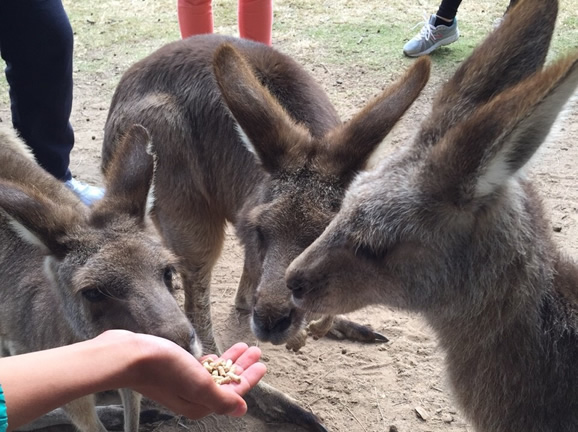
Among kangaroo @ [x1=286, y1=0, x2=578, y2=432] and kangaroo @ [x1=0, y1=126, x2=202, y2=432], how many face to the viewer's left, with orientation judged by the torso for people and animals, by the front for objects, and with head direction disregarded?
1

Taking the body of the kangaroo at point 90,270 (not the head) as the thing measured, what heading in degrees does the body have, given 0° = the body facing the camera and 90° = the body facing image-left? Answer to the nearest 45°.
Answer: approximately 315°

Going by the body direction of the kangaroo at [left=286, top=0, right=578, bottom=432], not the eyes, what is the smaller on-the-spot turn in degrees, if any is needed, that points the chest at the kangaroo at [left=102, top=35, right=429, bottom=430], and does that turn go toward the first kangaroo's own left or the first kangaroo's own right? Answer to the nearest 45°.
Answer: approximately 45° to the first kangaroo's own right

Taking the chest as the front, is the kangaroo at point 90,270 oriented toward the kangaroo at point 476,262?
yes

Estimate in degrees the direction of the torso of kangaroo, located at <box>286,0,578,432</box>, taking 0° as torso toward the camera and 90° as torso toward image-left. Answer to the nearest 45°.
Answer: approximately 90°

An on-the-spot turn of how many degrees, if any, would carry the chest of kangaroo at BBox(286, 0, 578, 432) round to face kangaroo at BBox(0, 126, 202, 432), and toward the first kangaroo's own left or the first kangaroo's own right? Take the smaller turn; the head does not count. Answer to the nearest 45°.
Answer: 0° — it already faces it

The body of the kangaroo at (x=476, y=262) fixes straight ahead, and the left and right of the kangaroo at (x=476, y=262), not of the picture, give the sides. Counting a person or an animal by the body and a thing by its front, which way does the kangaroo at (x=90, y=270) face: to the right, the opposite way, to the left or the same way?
the opposite way

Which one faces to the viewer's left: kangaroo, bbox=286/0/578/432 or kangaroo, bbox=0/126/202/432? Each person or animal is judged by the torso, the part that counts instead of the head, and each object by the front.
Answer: kangaroo, bbox=286/0/578/432

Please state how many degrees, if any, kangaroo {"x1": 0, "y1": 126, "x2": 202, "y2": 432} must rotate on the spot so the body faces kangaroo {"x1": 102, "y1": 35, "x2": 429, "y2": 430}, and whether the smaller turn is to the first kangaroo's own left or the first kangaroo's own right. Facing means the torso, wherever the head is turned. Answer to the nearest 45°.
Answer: approximately 90° to the first kangaroo's own left
